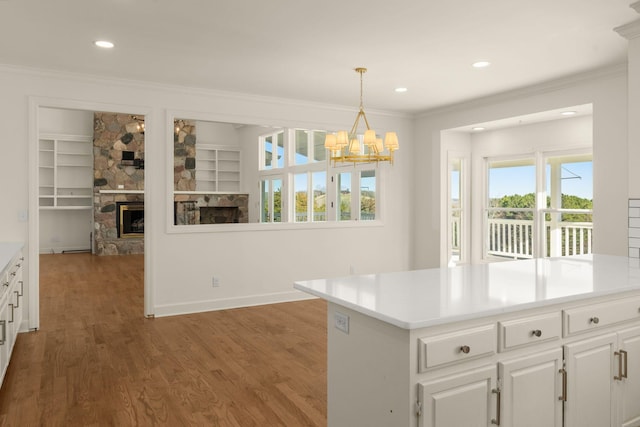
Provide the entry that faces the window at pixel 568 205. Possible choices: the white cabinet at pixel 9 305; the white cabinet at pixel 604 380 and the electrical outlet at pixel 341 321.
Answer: the white cabinet at pixel 9 305

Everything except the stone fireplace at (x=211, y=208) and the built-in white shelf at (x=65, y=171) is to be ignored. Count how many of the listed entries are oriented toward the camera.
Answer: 2

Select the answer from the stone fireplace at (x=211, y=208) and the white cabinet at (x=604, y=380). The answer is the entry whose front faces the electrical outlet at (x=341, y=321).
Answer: the stone fireplace

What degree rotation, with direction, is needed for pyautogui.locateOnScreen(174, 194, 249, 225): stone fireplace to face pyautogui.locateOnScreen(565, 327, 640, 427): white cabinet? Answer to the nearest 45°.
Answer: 0° — it already faces it

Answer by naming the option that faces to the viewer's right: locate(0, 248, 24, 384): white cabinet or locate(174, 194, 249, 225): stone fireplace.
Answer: the white cabinet

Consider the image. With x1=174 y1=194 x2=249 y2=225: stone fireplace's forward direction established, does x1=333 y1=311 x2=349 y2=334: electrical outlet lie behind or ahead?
ahead

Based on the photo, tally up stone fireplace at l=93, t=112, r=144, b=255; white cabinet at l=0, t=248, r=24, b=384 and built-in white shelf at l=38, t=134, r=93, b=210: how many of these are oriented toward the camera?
2

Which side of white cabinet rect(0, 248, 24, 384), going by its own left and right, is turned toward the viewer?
right

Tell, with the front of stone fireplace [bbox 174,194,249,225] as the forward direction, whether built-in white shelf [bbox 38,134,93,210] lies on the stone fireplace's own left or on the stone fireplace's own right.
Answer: on the stone fireplace's own right

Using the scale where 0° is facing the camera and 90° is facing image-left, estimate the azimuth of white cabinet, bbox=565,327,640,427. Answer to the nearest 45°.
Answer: approximately 315°

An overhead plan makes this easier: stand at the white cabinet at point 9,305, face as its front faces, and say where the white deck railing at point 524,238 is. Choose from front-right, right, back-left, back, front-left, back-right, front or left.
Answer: front

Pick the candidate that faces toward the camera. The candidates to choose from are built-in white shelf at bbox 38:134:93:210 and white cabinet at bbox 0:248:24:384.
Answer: the built-in white shelf

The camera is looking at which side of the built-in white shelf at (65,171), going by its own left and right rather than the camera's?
front

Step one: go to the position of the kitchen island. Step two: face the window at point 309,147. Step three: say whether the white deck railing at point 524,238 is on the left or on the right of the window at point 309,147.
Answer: right

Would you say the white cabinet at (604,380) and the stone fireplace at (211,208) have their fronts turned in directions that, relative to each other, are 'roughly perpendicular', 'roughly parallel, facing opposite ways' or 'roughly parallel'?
roughly parallel

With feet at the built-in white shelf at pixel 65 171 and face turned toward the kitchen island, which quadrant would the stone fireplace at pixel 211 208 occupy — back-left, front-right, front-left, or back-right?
front-left

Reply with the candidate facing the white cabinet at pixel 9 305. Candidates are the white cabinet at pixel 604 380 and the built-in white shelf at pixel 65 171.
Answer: the built-in white shelf

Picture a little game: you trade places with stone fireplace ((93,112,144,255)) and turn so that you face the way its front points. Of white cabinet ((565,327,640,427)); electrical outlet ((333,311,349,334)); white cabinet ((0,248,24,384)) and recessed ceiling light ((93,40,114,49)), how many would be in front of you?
4
